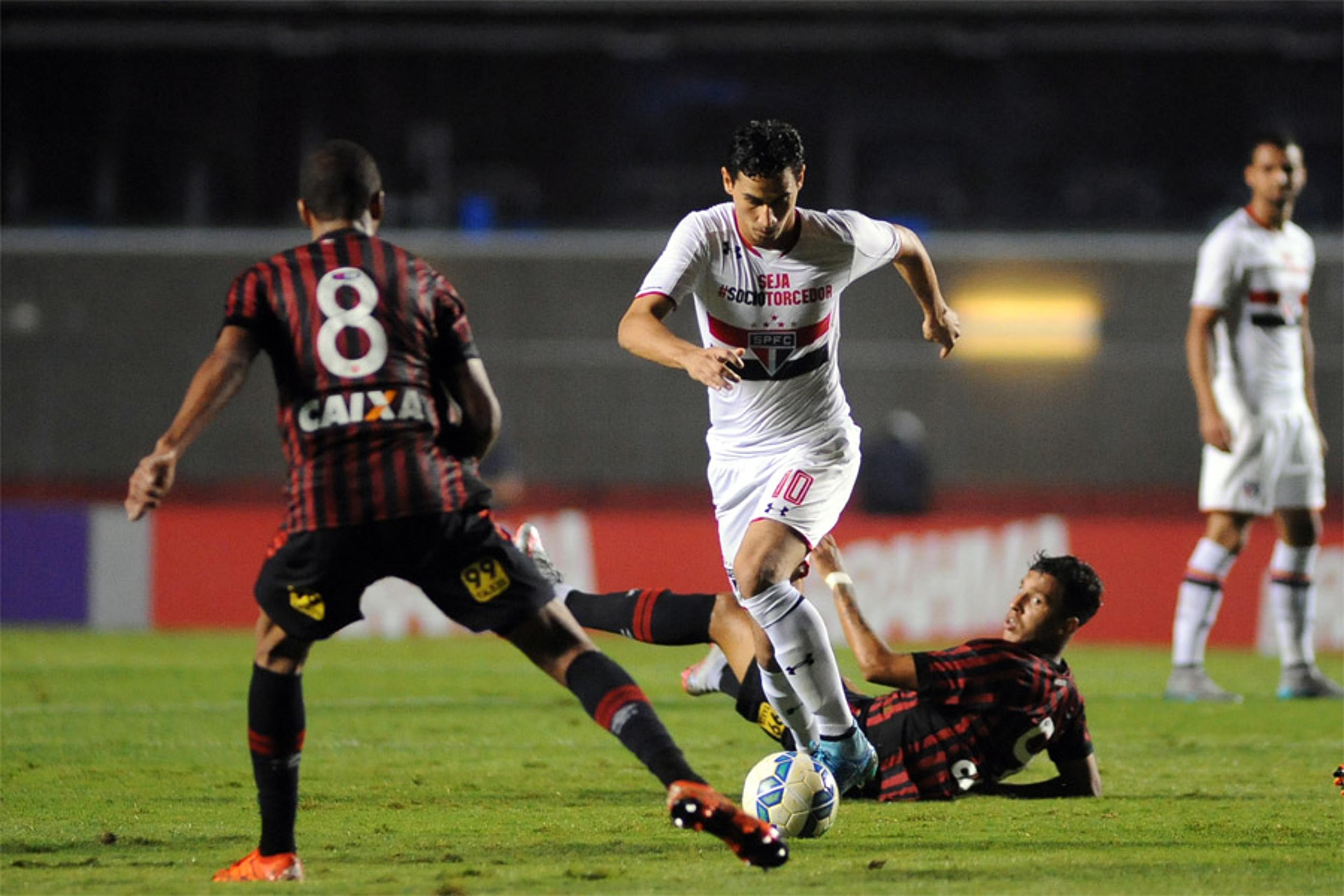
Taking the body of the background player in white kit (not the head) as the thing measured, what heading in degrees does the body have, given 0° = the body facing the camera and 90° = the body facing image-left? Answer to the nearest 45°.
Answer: approximately 315°

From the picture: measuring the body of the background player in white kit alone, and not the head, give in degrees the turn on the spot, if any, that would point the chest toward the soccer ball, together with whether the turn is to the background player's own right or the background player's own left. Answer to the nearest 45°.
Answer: approximately 45° to the background player's own right

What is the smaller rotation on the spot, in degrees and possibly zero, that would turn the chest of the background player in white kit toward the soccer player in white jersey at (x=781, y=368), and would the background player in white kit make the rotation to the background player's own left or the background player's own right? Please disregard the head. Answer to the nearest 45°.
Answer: approximately 45° to the background player's own right

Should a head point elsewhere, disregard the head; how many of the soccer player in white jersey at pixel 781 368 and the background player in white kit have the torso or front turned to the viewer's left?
0

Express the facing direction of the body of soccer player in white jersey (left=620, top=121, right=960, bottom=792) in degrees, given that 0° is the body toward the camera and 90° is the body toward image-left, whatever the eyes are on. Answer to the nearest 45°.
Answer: approximately 0°

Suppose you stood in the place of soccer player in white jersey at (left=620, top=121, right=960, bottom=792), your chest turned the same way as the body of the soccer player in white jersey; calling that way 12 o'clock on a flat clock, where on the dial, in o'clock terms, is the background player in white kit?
The background player in white kit is roughly at 7 o'clock from the soccer player in white jersey.
